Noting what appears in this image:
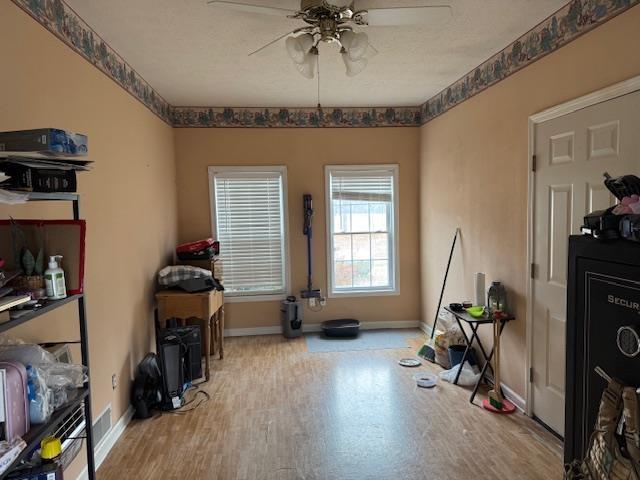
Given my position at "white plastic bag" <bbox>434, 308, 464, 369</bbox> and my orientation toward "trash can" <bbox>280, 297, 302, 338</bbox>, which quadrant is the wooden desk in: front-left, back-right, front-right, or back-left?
front-left

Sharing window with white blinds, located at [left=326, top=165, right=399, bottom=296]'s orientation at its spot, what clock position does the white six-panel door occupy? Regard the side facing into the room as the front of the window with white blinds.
The white six-panel door is roughly at 11 o'clock from the window with white blinds.

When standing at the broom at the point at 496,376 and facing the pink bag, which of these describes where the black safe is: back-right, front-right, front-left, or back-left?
front-left

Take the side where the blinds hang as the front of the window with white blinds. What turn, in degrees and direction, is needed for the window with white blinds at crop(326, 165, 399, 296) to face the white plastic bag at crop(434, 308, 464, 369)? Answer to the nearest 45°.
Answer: approximately 45° to its left

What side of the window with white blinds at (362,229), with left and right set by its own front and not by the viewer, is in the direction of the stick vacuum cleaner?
right

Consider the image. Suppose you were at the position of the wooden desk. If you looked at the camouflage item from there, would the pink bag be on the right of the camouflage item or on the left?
right

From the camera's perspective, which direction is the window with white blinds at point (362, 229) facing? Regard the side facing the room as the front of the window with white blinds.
toward the camera

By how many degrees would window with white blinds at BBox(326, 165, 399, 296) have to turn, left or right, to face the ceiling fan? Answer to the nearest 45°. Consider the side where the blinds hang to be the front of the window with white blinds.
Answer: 0° — it already faces it

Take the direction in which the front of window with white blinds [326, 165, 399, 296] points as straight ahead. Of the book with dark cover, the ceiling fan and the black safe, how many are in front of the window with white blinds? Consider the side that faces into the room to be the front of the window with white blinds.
3

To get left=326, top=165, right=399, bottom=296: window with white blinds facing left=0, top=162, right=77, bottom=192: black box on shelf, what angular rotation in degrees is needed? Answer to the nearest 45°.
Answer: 0° — it already faces it
